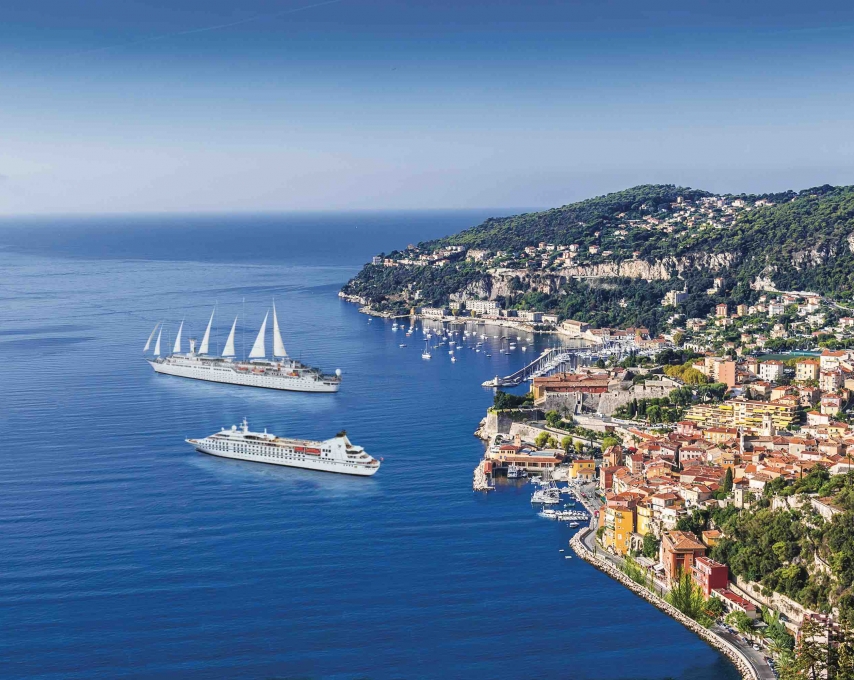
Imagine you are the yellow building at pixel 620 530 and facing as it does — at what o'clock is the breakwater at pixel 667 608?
The breakwater is roughly at 10 o'clock from the yellow building.

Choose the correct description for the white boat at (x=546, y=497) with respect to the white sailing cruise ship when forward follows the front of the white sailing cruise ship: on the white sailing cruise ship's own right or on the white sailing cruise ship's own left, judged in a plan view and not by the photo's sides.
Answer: on the white sailing cruise ship's own left

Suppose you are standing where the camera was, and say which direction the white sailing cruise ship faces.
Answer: facing to the left of the viewer

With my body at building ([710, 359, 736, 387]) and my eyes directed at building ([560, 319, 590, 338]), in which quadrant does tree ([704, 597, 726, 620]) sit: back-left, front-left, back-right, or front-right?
back-left

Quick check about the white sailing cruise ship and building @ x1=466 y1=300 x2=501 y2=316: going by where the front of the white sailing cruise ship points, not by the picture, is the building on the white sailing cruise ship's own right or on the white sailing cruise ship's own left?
on the white sailing cruise ship's own right

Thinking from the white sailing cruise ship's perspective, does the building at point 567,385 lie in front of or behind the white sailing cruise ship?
behind

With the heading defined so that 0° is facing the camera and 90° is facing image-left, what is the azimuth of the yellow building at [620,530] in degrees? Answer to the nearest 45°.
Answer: approximately 45°

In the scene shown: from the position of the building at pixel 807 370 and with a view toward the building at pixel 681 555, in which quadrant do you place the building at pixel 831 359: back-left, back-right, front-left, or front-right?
back-left

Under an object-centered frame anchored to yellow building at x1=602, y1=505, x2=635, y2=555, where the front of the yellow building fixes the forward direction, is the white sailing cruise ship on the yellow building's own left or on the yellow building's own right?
on the yellow building's own right
